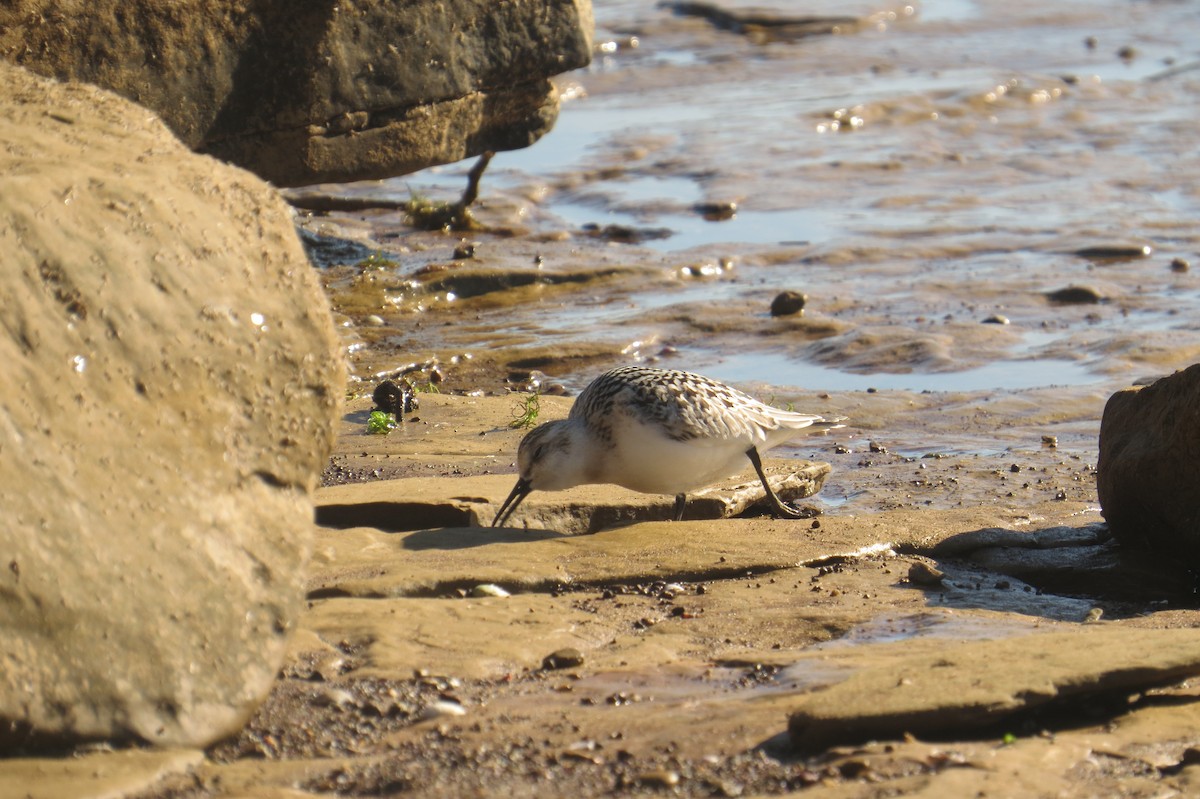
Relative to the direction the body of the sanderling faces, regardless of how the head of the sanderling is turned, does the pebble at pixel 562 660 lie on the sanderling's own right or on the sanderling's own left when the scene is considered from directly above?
on the sanderling's own left

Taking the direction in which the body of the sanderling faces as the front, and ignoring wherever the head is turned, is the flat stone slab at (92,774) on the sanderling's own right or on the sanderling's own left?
on the sanderling's own left

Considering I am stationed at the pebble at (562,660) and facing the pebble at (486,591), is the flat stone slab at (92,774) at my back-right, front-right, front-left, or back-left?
back-left

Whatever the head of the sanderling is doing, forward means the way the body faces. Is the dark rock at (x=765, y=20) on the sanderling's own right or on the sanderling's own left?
on the sanderling's own right

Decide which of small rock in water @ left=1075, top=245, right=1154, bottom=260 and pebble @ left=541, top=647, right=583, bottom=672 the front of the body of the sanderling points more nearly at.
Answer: the pebble

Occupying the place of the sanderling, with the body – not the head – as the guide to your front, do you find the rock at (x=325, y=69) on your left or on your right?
on your right

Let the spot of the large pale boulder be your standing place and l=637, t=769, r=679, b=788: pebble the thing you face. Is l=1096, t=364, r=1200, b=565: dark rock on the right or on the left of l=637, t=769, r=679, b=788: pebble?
left

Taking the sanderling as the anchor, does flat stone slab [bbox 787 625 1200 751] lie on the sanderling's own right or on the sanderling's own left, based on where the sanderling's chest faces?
on the sanderling's own left

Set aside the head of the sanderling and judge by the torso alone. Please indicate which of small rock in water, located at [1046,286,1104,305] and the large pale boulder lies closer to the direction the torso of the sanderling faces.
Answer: the large pale boulder

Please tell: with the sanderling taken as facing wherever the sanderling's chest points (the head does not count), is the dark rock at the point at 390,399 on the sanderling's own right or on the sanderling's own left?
on the sanderling's own right

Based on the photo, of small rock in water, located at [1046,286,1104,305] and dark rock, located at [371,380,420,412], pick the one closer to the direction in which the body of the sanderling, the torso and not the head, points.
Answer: the dark rock

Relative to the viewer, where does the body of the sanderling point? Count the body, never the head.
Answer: to the viewer's left
